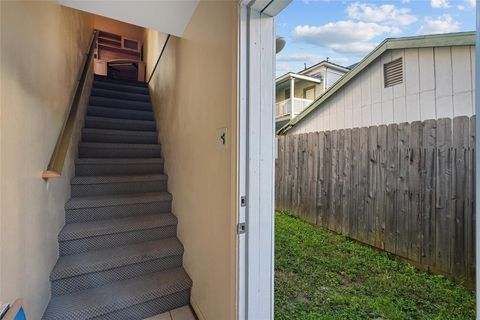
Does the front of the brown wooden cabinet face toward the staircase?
yes

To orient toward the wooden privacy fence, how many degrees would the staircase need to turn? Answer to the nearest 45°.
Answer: approximately 90° to its left

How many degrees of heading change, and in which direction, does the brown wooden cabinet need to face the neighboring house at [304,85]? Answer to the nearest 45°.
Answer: approximately 90° to its left

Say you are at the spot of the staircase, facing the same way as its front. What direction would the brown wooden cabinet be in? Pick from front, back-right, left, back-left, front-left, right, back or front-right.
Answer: back

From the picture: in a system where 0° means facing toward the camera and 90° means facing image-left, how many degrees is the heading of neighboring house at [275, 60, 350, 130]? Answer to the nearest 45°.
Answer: approximately 45°

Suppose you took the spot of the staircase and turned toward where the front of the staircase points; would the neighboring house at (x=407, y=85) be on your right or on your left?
on your left

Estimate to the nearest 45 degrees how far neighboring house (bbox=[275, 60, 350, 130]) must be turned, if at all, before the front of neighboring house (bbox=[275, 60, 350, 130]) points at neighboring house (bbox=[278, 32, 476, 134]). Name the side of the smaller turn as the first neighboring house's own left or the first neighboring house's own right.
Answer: approximately 45° to the first neighboring house's own left

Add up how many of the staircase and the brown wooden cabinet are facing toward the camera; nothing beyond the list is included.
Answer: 2

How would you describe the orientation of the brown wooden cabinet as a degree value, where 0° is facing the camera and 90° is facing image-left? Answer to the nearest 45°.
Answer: approximately 0°
